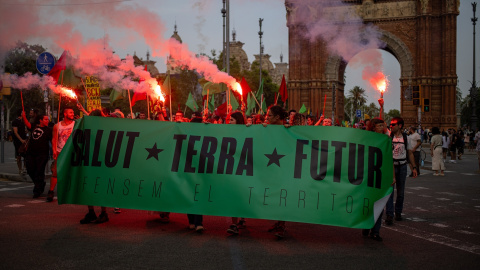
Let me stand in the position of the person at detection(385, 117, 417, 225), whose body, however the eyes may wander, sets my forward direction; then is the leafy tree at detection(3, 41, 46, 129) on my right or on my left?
on my right

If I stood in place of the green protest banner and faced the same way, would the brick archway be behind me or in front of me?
behind

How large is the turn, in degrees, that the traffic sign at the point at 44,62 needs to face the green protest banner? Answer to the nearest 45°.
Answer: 0° — it already faces it

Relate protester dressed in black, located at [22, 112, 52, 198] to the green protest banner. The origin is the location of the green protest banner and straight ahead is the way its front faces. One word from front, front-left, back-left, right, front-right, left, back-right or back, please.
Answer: back-right

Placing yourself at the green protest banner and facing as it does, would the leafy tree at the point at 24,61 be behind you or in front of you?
behind

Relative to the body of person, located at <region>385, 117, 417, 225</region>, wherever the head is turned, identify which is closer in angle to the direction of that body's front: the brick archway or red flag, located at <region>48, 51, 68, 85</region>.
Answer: the red flag

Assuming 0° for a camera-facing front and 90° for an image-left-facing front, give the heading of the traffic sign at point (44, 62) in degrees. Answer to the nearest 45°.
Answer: approximately 0°

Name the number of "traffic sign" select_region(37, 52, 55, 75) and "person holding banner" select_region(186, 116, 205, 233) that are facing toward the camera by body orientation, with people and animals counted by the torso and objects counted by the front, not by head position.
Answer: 2
